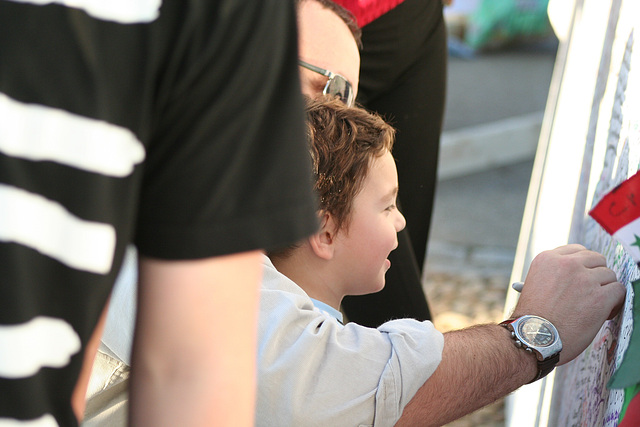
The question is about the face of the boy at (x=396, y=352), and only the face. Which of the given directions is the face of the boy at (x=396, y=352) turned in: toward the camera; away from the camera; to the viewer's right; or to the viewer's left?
to the viewer's right

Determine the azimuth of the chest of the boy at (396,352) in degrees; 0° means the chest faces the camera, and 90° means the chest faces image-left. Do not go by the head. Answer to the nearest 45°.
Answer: approximately 270°
